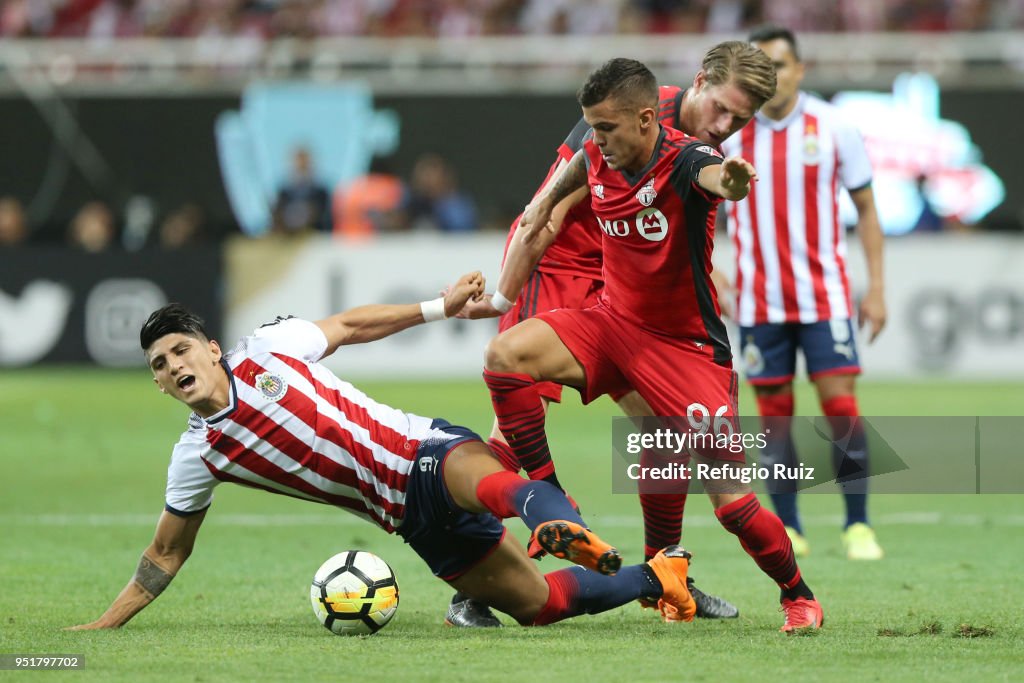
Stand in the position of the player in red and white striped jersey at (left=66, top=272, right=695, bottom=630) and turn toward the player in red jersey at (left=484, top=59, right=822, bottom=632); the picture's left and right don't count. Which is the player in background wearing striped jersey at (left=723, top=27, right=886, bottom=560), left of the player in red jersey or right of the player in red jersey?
left

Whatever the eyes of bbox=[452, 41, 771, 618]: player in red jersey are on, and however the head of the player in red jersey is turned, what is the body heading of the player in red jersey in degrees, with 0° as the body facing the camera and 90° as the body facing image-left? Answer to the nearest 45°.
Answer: approximately 315°

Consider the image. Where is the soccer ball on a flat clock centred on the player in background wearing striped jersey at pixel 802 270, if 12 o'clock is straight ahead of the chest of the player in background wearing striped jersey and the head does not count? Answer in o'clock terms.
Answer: The soccer ball is roughly at 1 o'clock from the player in background wearing striped jersey.

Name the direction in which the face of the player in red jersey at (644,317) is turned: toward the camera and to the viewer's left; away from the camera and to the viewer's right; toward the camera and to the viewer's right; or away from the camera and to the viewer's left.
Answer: toward the camera and to the viewer's left

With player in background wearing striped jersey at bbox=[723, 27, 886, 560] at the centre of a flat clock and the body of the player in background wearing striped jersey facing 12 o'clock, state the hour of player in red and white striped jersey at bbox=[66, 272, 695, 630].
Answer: The player in red and white striped jersey is roughly at 1 o'clock from the player in background wearing striped jersey.

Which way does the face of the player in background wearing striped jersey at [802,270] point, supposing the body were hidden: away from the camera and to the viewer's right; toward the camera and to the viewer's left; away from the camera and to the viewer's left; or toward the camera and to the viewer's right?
toward the camera and to the viewer's left

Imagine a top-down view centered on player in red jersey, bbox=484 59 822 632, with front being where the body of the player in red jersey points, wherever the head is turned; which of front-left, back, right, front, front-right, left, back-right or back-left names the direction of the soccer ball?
front-right
